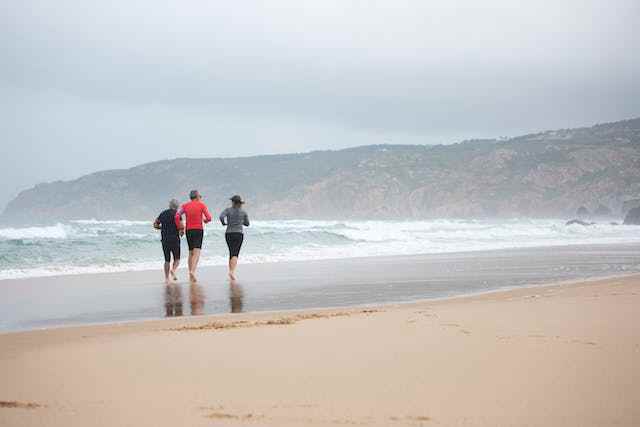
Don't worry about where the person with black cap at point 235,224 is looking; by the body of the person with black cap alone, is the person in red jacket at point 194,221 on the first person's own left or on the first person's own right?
on the first person's own left

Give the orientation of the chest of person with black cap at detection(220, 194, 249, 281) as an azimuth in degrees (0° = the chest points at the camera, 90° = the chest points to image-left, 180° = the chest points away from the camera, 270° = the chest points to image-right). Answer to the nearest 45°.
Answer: approximately 180°

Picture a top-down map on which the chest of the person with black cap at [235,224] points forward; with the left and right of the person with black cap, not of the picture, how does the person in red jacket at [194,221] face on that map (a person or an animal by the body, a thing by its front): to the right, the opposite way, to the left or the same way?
the same way

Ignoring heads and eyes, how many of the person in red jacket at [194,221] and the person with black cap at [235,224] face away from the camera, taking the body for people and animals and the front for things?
2

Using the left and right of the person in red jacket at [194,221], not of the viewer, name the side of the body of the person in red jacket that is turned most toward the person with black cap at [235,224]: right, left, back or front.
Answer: right

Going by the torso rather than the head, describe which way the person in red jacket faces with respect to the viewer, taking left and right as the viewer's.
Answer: facing away from the viewer
